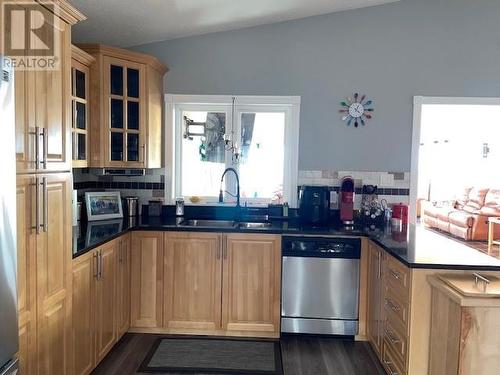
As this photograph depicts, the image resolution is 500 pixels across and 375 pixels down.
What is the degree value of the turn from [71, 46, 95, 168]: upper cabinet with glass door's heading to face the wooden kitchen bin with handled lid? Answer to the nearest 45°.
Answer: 0° — it already faces it

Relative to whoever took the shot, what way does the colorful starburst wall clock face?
facing the viewer

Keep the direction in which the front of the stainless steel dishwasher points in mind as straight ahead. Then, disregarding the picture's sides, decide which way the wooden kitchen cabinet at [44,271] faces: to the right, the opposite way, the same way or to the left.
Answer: to the left

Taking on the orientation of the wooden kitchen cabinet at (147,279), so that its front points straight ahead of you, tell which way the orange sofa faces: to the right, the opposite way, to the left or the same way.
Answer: to the right

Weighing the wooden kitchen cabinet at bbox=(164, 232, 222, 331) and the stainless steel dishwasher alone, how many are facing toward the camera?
2

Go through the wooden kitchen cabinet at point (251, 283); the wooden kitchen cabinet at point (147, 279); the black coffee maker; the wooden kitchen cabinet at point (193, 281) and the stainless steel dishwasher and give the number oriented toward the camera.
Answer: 5

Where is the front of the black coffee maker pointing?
toward the camera

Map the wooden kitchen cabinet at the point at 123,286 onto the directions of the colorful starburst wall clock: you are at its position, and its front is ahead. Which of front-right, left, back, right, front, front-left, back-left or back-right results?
front-right

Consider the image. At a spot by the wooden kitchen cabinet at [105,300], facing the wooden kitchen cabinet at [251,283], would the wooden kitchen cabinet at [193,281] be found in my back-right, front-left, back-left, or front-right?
front-left

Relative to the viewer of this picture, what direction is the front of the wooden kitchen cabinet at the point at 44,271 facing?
facing the viewer and to the right of the viewer

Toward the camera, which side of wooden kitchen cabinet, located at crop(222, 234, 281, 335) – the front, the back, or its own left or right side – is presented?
front

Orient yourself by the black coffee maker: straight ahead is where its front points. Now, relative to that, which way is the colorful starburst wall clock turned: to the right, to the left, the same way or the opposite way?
the same way

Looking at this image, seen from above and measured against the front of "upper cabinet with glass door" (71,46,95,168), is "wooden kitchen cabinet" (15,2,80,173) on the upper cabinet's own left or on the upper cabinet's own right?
on the upper cabinet's own right
